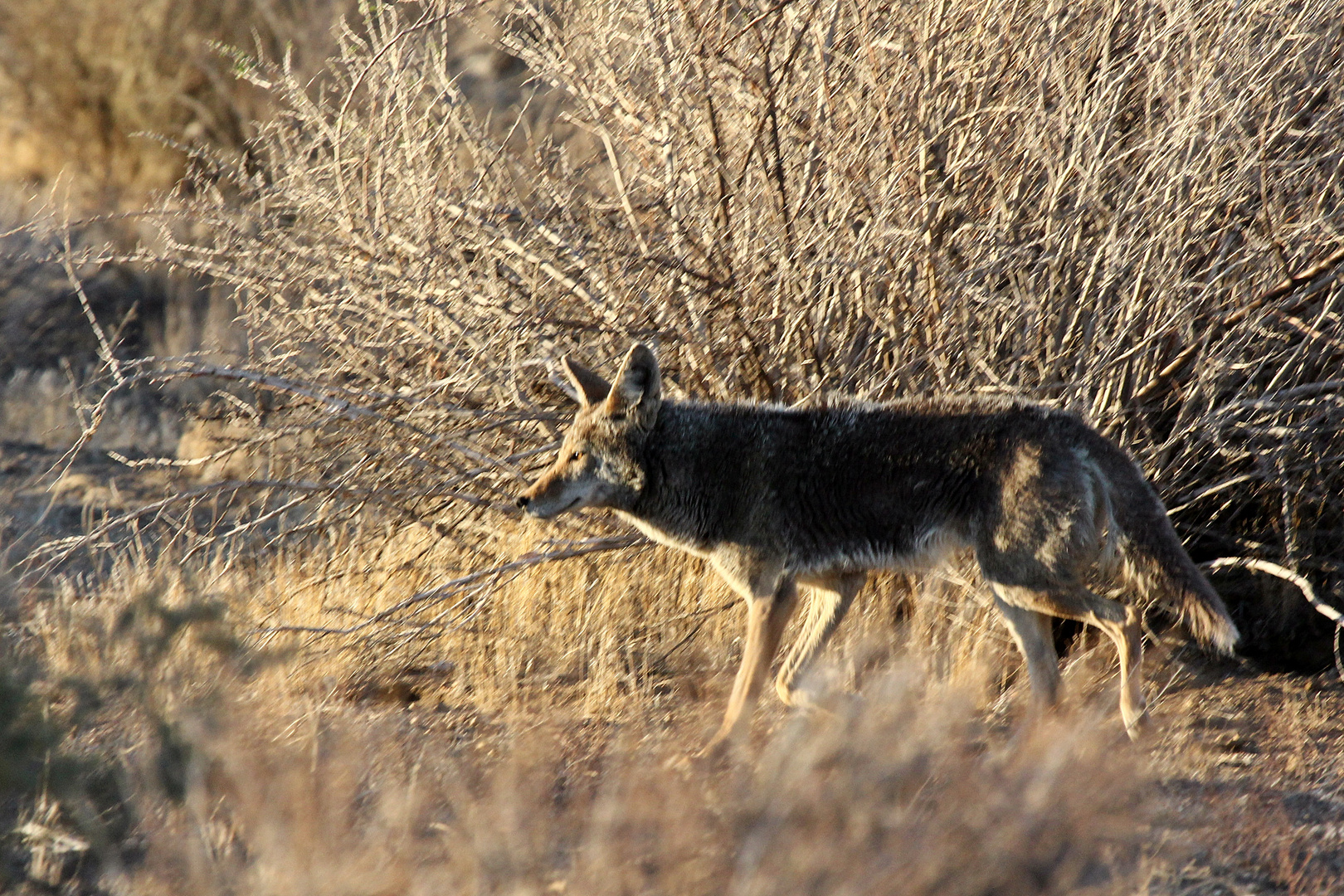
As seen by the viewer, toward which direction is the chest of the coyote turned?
to the viewer's left
